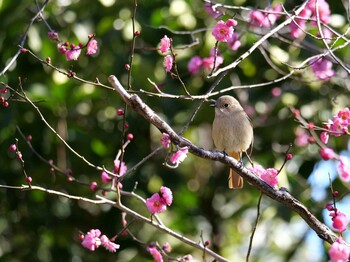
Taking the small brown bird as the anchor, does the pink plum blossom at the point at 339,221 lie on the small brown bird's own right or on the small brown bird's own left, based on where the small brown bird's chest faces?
on the small brown bird's own left

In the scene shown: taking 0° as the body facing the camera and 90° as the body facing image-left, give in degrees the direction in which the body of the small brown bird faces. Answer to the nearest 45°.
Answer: approximately 45°

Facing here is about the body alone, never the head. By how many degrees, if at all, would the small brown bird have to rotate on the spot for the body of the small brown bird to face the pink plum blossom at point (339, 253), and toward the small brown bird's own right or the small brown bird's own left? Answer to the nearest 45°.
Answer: approximately 45° to the small brown bird's own left
